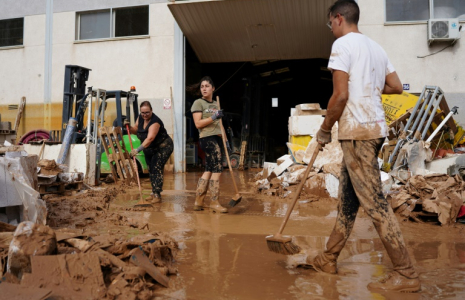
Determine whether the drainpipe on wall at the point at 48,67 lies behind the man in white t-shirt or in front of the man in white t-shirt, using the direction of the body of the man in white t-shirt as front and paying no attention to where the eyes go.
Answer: in front

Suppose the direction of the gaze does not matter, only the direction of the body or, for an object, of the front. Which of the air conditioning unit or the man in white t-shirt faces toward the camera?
the air conditioning unit

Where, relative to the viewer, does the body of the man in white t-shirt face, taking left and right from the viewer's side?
facing away from the viewer and to the left of the viewer

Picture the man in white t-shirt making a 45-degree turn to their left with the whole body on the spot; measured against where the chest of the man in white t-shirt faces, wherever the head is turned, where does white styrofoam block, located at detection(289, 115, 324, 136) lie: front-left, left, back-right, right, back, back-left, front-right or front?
right

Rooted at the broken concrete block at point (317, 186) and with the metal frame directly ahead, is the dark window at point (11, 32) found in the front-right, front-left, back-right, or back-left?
back-left

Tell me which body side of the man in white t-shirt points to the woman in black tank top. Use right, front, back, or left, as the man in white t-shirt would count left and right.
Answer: front

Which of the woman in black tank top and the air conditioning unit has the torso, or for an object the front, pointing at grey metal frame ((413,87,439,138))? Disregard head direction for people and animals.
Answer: the air conditioning unit

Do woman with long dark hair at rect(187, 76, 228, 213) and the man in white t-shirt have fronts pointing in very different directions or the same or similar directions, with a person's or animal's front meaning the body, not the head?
very different directions

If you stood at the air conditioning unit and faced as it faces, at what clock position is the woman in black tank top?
The woman in black tank top is roughly at 1 o'clock from the air conditioning unit.

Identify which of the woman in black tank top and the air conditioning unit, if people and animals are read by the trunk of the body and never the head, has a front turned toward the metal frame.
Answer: the air conditioning unit

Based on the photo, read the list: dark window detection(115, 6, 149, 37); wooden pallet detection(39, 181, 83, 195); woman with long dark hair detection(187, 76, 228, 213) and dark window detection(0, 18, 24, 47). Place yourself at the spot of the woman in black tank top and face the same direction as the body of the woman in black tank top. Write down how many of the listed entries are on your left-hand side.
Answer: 1

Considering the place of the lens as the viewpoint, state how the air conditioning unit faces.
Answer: facing the viewer

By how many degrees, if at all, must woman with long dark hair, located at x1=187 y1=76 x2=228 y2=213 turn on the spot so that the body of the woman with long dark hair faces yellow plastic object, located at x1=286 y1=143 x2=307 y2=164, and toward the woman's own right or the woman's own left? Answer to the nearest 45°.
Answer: approximately 90° to the woman's own left

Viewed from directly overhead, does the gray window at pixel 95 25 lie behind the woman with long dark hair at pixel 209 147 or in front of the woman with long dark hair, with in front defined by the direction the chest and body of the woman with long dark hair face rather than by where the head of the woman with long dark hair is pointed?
behind

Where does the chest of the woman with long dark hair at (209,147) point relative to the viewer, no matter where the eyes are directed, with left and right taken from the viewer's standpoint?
facing the viewer and to the right of the viewer

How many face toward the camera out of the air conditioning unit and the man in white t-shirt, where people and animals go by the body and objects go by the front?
1
